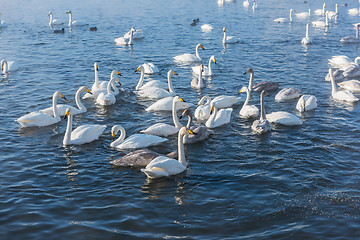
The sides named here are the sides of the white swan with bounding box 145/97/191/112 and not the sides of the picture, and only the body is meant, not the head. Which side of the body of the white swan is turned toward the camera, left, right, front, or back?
right

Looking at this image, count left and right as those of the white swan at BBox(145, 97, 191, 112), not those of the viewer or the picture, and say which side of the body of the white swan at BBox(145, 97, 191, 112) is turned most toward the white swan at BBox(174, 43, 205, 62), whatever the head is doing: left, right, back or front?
left

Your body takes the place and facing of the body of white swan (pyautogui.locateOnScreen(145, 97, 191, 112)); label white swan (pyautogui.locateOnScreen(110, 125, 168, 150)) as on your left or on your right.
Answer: on your right

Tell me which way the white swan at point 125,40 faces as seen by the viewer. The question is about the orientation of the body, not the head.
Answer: to the viewer's right

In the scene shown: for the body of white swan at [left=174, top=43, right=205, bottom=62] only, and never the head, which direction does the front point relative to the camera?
to the viewer's right

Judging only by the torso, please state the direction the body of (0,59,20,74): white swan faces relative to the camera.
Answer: to the viewer's left

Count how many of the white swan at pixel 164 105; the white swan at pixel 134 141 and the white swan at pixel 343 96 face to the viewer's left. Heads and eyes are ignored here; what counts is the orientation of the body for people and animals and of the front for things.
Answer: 2

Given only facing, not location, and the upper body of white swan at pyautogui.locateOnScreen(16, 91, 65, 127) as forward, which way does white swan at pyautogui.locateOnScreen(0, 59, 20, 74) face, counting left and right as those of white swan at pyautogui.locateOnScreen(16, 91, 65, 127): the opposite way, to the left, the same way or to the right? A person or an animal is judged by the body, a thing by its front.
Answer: the opposite way

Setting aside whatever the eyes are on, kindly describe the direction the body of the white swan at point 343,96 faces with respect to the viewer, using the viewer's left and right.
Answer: facing to the left of the viewer

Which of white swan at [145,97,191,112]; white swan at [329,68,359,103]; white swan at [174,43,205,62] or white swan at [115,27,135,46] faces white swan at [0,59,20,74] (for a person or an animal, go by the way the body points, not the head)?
white swan at [329,68,359,103]

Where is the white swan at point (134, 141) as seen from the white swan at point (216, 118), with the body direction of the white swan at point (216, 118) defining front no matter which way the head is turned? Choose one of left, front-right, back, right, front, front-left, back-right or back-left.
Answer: front

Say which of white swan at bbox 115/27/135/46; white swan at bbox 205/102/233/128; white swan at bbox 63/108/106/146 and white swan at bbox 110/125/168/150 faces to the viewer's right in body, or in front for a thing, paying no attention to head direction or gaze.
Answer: white swan at bbox 115/27/135/46

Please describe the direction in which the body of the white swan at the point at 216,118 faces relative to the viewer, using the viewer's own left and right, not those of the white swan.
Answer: facing the viewer and to the left of the viewer

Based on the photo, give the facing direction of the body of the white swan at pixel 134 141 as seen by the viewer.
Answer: to the viewer's left

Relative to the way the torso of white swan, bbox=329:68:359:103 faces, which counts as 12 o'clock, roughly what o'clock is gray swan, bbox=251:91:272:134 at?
gray swan, bbox=251:91:272:134 is roughly at 10 o'clock from white swan, bbox=329:68:359:103.
